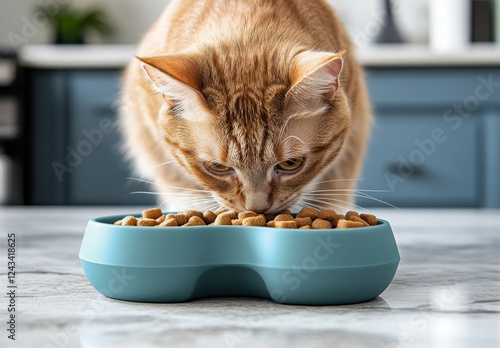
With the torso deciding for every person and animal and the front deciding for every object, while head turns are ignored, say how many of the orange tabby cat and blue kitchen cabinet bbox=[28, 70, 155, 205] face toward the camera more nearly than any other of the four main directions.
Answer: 2

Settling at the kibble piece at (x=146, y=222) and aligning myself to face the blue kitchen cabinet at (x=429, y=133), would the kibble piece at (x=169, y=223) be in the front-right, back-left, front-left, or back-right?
front-right

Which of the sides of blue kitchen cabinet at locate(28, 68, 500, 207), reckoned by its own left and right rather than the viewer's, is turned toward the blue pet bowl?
front

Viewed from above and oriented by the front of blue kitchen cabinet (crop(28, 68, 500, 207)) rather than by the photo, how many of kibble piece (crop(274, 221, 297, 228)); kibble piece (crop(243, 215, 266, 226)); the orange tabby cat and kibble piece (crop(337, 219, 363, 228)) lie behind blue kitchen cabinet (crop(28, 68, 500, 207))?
0

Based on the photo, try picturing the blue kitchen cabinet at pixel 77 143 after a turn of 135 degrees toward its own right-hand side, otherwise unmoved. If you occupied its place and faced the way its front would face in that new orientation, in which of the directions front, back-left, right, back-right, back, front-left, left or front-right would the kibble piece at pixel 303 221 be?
back-left

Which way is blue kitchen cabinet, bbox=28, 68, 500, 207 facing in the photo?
toward the camera

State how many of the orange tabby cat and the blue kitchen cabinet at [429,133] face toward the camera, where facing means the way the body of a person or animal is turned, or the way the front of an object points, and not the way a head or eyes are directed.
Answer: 2

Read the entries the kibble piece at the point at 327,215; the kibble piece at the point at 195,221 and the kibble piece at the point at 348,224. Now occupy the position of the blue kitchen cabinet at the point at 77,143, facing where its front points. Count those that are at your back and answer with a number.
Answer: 0

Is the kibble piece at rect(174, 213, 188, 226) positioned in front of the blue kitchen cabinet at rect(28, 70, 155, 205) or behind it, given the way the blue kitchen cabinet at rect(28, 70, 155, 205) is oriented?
in front

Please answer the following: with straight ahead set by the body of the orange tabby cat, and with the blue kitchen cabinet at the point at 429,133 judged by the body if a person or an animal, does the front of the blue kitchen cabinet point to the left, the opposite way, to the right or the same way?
the same way

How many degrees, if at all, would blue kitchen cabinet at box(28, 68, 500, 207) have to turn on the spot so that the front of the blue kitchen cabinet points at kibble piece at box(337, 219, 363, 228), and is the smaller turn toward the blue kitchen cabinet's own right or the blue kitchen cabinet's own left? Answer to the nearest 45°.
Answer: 0° — it already faces it

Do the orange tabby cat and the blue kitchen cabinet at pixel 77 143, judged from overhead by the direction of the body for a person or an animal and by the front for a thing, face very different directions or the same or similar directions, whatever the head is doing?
same or similar directions

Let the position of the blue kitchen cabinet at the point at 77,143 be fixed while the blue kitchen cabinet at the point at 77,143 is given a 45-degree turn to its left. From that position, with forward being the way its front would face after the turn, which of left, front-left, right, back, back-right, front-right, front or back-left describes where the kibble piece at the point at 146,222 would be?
front-right

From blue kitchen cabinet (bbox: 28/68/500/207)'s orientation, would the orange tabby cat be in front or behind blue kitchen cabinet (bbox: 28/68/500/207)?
in front
